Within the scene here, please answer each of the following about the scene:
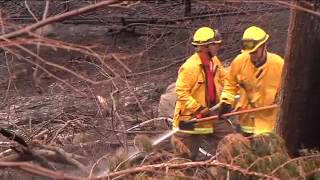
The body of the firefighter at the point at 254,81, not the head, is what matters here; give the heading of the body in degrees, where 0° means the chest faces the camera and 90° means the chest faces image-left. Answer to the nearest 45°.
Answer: approximately 45°

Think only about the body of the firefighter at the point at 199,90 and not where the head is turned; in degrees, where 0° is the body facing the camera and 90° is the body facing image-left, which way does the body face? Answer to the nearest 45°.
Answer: approximately 315°

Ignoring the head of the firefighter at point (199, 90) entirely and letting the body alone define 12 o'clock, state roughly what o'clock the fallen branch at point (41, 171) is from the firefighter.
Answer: The fallen branch is roughly at 2 o'clock from the firefighter.

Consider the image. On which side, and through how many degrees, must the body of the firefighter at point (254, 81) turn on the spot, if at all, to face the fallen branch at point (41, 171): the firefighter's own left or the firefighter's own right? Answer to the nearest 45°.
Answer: approximately 45° to the firefighter's own left
